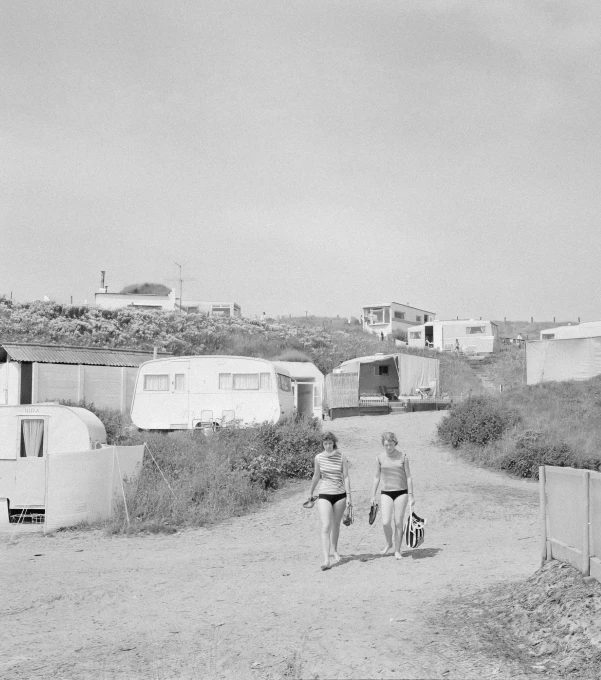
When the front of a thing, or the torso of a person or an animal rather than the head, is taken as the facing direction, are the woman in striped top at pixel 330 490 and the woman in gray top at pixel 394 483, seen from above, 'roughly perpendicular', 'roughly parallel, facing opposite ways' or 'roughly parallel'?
roughly parallel

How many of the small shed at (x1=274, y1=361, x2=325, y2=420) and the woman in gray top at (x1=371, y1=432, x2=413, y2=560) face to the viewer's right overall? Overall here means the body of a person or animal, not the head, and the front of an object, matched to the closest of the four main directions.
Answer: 0

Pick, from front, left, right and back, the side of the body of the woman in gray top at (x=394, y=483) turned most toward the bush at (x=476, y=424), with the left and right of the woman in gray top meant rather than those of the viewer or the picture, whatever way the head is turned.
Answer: back

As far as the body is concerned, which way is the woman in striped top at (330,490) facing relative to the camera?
toward the camera

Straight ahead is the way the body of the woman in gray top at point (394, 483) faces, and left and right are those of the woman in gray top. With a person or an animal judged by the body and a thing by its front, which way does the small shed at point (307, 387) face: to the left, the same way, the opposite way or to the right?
the same way

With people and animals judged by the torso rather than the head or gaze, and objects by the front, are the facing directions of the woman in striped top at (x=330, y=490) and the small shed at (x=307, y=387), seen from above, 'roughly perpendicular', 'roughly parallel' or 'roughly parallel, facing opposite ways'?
roughly parallel

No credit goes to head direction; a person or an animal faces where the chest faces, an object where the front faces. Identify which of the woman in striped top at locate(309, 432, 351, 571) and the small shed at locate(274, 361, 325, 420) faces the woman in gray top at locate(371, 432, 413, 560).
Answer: the small shed

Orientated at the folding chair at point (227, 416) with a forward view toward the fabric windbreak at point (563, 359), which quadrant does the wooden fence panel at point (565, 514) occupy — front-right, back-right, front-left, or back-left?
back-right

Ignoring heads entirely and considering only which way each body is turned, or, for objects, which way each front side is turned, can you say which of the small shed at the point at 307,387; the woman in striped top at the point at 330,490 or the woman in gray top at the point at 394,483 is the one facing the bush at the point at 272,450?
the small shed

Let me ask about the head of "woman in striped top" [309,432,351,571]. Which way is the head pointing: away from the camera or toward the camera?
toward the camera

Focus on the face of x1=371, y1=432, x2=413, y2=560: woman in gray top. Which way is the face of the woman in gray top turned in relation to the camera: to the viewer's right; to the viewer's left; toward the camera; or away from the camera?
toward the camera

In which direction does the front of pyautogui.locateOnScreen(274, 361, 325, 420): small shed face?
toward the camera

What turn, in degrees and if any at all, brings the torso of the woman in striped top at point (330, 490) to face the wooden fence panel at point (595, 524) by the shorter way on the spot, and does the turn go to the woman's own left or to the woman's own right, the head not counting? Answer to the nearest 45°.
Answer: approximately 45° to the woman's own left
